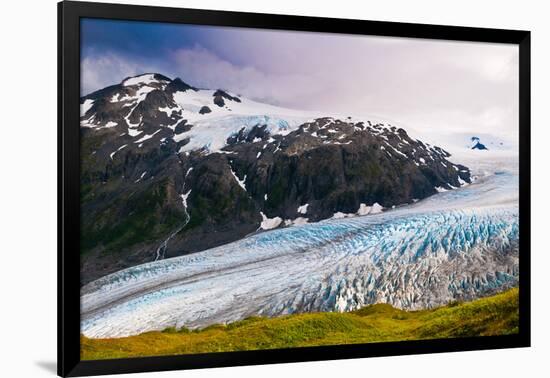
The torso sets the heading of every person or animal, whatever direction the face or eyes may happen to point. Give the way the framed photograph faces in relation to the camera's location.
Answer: facing the viewer and to the right of the viewer
